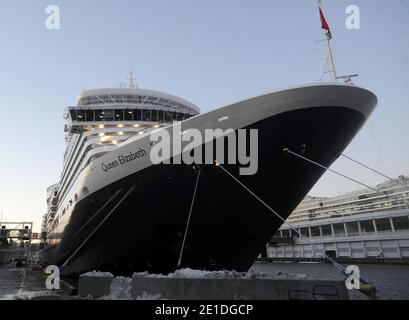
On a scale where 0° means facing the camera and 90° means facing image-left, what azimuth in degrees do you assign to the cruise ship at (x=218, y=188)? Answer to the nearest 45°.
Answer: approximately 315°
